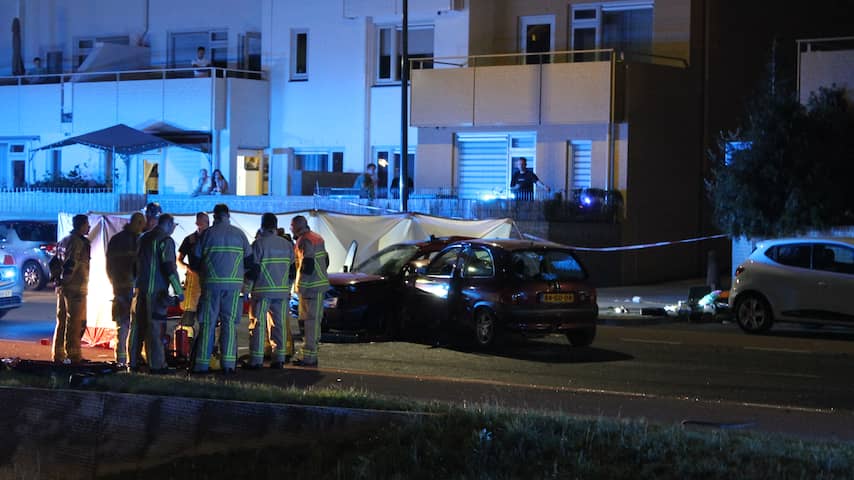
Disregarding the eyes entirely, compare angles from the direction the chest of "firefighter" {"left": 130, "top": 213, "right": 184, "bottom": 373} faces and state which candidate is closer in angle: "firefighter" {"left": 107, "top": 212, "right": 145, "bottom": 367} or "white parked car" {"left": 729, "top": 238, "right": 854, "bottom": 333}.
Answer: the white parked car

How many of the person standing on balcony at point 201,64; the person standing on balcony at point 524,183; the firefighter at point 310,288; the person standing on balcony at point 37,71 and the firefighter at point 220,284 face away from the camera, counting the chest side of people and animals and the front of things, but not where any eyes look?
1

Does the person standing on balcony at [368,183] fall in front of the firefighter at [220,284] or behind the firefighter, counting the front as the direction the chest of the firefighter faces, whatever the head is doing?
in front

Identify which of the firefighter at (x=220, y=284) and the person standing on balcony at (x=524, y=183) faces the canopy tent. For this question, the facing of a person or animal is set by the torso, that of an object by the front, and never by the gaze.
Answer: the firefighter

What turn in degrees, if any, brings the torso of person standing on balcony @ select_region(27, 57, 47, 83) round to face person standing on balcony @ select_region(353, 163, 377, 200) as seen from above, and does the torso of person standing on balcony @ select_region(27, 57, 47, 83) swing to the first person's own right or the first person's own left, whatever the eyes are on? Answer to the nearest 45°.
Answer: approximately 45° to the first person's own left

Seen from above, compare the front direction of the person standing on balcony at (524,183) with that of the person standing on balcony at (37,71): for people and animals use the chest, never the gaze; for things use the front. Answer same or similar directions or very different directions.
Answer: same or similar directions

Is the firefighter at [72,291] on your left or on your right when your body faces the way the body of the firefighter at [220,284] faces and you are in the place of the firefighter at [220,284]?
on your left

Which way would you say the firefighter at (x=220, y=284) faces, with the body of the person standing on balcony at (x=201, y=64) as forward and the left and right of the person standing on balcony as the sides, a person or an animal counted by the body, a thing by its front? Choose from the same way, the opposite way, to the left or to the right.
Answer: the opposite way

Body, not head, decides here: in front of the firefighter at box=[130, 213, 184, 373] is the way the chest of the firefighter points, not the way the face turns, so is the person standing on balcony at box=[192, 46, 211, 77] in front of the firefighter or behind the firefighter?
in front

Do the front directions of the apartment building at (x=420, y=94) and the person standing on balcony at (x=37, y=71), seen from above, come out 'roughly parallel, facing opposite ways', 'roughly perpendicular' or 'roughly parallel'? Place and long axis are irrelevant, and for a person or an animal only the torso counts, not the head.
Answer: roughly parallel

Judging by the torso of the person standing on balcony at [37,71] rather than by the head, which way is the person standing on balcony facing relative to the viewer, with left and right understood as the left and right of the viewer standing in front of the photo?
facing the viewer

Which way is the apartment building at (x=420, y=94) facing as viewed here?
toward the camera

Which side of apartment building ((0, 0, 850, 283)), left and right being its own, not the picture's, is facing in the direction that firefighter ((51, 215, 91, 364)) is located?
front

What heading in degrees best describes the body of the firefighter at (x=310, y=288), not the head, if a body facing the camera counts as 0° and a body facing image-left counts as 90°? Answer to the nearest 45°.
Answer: approximately 90°

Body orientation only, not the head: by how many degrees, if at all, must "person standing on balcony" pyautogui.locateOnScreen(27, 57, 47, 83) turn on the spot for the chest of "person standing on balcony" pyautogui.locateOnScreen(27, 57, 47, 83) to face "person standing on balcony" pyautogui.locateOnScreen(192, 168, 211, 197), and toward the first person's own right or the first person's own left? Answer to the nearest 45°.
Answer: approximately 45° to the first person's own left

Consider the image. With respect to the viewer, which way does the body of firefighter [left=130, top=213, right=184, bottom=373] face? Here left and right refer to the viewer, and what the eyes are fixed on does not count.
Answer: facing away from the viewer and to the right of the viewer

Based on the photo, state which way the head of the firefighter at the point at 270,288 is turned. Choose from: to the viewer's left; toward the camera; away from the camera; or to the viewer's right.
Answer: away from the camera
